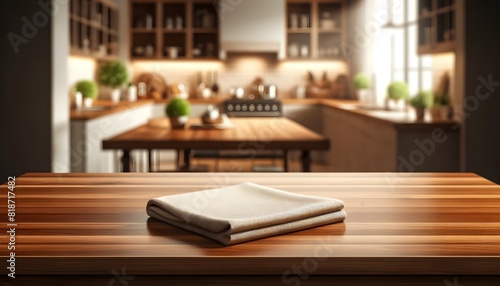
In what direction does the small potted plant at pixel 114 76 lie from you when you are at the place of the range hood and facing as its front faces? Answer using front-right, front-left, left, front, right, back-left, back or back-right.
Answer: front-right

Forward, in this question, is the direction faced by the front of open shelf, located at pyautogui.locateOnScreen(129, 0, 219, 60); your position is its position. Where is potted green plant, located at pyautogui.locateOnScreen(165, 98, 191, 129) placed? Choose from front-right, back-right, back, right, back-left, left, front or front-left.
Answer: front

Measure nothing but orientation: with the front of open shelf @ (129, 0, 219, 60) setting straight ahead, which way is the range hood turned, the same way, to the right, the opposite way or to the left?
the same way

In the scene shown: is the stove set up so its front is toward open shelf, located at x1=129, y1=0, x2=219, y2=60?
no

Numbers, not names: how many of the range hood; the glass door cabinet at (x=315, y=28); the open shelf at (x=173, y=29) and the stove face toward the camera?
4

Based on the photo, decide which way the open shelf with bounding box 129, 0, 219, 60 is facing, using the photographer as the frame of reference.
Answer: facing the viewer

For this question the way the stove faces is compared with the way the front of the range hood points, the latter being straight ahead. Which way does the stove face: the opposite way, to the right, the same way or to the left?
the same way

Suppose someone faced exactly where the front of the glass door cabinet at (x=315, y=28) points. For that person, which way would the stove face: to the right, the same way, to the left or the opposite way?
the same way

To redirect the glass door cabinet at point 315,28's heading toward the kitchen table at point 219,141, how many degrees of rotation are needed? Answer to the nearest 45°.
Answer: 0° — it already faces it

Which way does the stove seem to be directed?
toward the camera

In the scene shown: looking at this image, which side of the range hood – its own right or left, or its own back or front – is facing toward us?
front

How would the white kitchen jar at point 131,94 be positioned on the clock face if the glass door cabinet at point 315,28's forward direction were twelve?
The white kitchen jar is roughly at 2 o'clock from the glass door cabinet.

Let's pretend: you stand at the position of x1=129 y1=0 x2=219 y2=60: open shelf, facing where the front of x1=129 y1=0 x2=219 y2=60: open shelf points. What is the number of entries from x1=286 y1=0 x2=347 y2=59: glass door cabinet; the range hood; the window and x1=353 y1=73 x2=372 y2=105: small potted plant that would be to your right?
0

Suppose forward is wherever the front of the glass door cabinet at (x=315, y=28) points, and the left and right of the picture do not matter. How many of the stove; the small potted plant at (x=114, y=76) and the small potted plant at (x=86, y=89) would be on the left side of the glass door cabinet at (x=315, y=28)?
0

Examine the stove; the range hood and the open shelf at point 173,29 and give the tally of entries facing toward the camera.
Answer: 3

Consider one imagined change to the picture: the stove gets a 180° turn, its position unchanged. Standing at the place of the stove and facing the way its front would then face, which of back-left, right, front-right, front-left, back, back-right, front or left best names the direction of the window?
back-right
